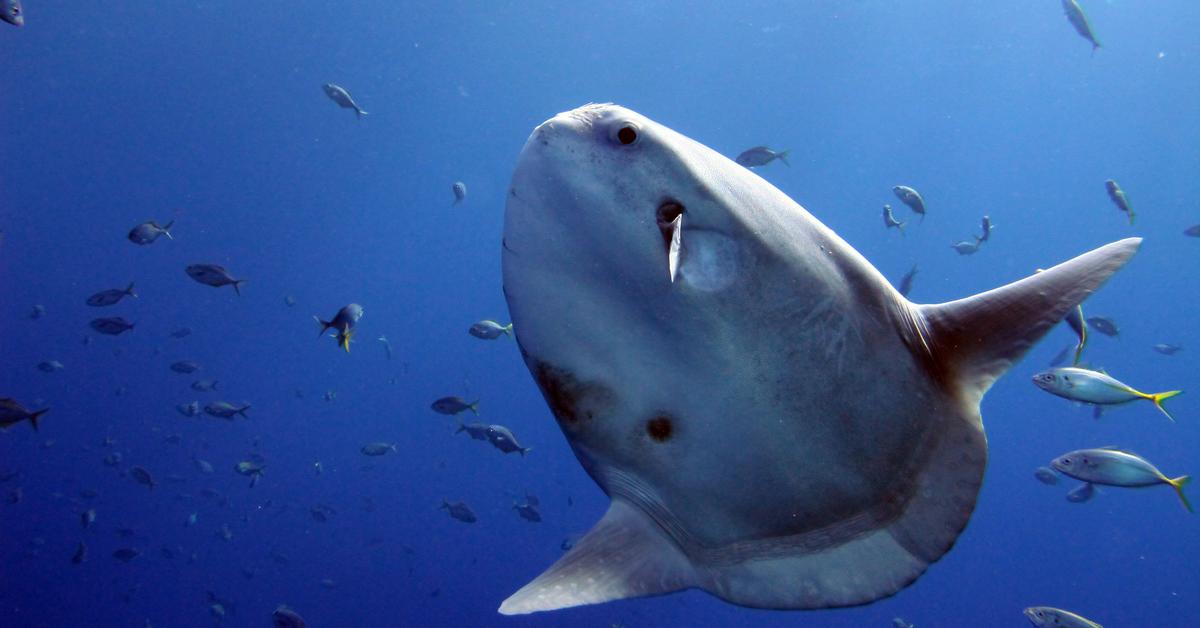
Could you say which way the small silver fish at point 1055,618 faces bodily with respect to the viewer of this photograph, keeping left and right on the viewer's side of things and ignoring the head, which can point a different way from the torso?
facing to the left of the viewer

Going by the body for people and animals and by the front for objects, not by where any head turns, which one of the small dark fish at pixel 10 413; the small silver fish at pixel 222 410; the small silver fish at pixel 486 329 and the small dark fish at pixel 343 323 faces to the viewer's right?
the small dark fish at pixel 343 323

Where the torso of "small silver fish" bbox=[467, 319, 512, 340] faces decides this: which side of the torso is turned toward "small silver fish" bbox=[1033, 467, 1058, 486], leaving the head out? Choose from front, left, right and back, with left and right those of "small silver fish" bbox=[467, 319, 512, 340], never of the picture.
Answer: back

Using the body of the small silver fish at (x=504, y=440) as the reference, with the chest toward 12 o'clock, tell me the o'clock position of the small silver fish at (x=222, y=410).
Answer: the small silver fish at (x=222, y=410) is roughly at 1 o'clock from the small silver fish at (x=504, y=440).

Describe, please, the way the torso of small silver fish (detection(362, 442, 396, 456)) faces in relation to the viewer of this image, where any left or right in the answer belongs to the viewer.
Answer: facing to the left of the viewer

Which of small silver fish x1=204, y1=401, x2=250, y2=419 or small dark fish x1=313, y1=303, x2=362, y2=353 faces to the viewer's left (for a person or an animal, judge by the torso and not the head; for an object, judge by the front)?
small silver fish x1=204, y1=401, x2=250, y2=419

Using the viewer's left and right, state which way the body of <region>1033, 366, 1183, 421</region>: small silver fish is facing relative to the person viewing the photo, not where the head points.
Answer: facing to the left of the viewer

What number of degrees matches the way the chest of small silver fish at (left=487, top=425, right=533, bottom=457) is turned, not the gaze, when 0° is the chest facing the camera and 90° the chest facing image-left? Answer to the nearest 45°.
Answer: approximately 90°

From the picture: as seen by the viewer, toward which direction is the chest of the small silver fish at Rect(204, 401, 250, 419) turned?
to the viewer's left

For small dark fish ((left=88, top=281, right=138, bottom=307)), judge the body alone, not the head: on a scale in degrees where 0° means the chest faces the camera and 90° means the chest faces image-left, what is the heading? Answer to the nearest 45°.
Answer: approximately 90°

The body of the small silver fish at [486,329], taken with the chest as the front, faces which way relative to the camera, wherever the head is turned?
to the viewer's left

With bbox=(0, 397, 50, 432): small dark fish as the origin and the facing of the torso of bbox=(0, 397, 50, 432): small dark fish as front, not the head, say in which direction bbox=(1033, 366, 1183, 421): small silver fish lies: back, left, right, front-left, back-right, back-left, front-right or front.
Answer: back-left

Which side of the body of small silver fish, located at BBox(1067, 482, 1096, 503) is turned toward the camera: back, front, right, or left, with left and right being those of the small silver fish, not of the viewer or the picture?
left

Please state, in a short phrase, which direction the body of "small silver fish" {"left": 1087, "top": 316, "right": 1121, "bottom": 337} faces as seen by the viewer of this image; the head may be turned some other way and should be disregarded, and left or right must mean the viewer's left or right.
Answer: facing to the left of the viewer

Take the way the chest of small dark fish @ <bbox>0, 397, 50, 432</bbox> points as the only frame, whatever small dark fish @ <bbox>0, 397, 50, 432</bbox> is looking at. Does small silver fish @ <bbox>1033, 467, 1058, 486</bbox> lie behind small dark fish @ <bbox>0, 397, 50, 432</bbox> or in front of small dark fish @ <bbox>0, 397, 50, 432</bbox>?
behind
